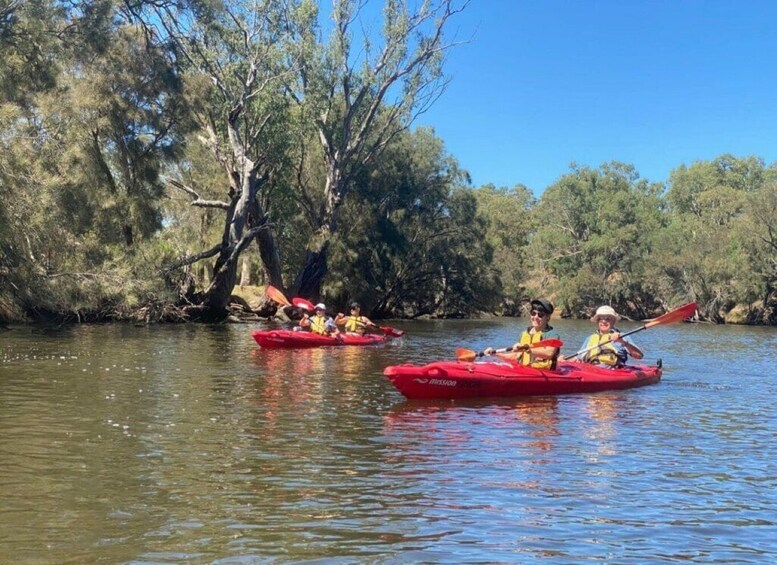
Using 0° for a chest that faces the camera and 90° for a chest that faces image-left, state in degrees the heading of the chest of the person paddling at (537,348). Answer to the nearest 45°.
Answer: approximately 45°

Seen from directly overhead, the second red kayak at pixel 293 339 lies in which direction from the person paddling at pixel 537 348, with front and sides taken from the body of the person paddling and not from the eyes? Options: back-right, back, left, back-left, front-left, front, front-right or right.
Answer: right

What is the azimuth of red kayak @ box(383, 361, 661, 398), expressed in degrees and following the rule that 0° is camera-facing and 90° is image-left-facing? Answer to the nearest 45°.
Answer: approximately 45°

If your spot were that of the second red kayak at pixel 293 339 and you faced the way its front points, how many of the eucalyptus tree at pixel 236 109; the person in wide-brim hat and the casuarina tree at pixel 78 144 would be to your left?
1

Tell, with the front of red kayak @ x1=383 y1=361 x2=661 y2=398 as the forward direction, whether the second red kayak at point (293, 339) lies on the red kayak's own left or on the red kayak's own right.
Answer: on the red kayak's own right

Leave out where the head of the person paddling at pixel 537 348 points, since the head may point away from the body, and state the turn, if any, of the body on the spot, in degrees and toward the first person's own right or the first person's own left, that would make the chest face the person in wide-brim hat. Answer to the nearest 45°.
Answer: approximately 180°

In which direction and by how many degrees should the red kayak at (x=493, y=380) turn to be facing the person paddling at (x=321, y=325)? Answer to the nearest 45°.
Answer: approximately 90° to its right

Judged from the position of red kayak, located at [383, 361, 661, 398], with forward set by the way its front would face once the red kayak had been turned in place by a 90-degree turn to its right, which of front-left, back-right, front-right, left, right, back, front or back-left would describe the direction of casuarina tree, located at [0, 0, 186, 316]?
front

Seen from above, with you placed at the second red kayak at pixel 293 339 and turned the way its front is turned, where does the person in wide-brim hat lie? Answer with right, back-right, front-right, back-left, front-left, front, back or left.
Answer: left
